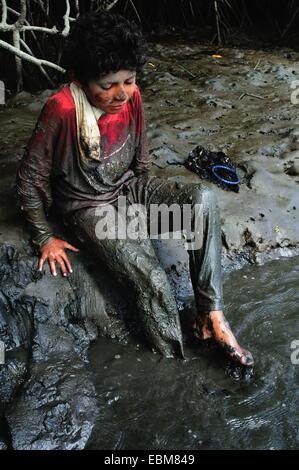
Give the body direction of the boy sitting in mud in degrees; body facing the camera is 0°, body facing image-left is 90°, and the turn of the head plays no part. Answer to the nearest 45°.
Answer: approximately 315°

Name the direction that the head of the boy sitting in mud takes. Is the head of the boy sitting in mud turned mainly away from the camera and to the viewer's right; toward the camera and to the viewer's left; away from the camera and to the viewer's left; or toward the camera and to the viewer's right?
toward the camera and to the viewer's right
